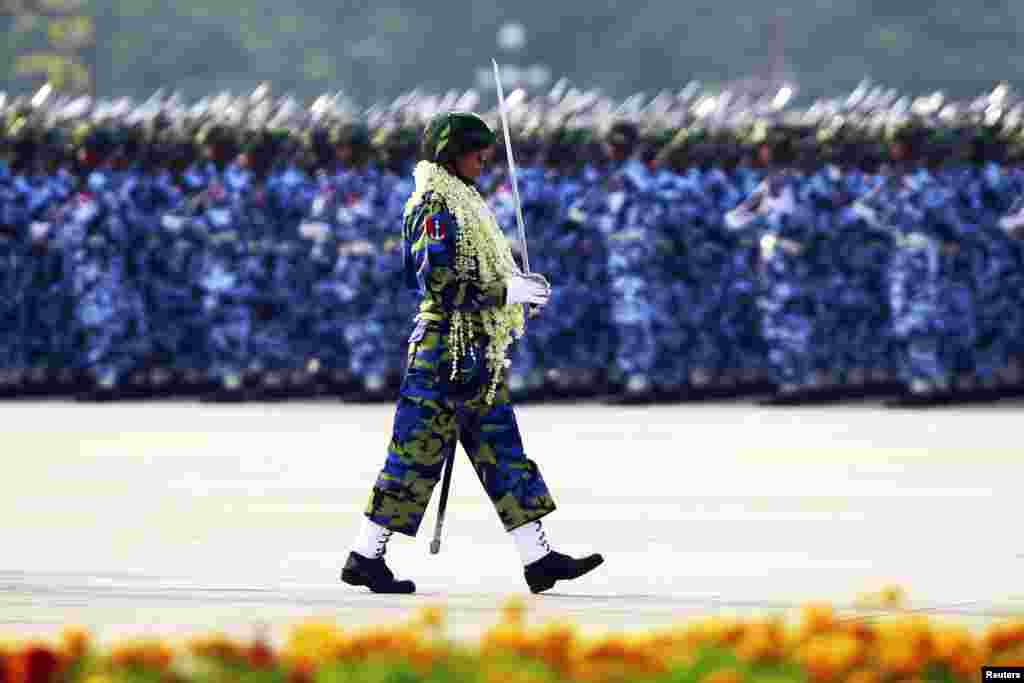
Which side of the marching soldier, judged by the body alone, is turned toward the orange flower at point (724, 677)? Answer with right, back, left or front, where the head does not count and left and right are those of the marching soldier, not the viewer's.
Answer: right

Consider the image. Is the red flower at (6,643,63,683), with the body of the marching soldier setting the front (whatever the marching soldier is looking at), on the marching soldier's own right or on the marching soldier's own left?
on the marching soldier's own right

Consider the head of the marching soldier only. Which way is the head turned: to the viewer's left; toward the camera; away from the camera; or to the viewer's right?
to the viewer's right

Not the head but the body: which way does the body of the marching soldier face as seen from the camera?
to the viewer's right
